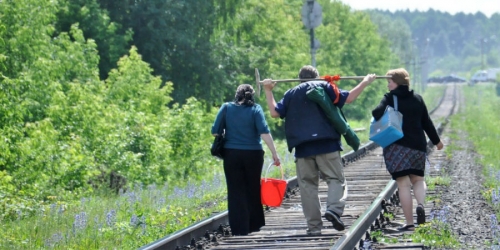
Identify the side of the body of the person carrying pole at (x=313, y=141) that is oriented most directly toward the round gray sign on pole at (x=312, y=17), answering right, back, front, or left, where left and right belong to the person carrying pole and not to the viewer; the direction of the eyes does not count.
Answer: front

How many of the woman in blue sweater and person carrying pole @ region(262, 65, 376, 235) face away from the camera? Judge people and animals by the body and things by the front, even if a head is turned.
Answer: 2

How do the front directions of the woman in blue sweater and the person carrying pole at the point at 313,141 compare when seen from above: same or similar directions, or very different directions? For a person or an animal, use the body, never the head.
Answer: same or similar directions

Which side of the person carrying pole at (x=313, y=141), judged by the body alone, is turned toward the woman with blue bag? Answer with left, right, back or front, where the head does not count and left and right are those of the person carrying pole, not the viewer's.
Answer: right

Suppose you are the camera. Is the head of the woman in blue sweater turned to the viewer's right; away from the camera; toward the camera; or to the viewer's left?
away from the camera

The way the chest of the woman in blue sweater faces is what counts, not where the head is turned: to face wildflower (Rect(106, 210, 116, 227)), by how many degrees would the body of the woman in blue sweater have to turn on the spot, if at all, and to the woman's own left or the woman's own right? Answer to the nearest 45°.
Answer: approximately 90° to the woman's own left

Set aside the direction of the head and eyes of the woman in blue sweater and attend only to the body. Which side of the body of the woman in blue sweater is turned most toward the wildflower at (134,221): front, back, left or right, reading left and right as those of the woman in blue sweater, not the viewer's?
left

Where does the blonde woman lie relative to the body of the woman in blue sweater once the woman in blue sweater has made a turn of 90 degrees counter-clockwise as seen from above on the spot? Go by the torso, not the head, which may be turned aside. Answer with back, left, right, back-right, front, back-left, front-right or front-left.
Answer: back

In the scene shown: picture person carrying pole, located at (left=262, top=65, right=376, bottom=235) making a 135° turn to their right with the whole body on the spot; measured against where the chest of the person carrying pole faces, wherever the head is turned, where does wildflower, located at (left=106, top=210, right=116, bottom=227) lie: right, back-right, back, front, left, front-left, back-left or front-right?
back-right

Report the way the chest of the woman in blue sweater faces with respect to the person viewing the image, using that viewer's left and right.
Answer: facing away from the viewer

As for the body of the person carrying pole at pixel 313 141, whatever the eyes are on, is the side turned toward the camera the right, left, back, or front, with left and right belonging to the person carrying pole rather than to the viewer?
back
